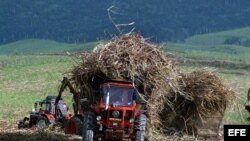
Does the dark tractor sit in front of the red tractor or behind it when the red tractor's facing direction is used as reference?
behind

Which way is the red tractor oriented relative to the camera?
toward the camera

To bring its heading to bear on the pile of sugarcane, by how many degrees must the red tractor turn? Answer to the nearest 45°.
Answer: approximately 135° to its left
